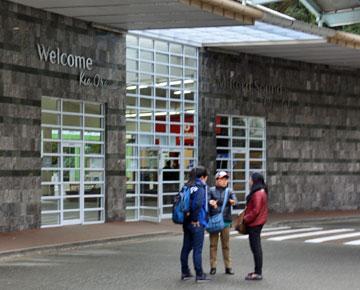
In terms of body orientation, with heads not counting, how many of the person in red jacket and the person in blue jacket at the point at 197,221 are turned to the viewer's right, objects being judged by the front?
1

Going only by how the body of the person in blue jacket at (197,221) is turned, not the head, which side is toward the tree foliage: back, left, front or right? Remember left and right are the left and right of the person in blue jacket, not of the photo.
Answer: left

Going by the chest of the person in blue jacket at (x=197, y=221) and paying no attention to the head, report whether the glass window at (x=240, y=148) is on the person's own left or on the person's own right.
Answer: on the person's own left

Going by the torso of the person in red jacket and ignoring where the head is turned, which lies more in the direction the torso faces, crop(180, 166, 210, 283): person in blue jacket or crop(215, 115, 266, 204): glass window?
the person in blue jacket

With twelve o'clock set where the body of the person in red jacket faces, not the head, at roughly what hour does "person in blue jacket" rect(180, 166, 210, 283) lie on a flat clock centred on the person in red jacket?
The person in blue jacket is roughly at 11 o'clock from the person in red jacket.

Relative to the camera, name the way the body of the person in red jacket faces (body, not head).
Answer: to the viewer's left

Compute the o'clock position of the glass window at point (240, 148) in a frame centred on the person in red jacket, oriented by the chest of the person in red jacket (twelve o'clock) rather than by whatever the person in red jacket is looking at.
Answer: The glass window is roughly at 3 o'clock from the person in red jacket.

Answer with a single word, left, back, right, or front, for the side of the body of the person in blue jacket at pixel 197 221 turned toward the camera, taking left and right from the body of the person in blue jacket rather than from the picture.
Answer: right

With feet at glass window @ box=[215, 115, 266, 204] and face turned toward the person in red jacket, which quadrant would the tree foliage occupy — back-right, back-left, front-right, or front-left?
back-left

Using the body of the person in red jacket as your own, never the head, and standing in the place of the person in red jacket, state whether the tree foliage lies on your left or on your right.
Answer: on your right

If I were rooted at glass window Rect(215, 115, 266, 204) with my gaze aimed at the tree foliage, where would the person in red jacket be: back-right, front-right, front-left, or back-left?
back-right

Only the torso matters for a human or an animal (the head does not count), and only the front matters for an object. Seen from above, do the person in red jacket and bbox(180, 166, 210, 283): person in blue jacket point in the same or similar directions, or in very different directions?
very different directions
